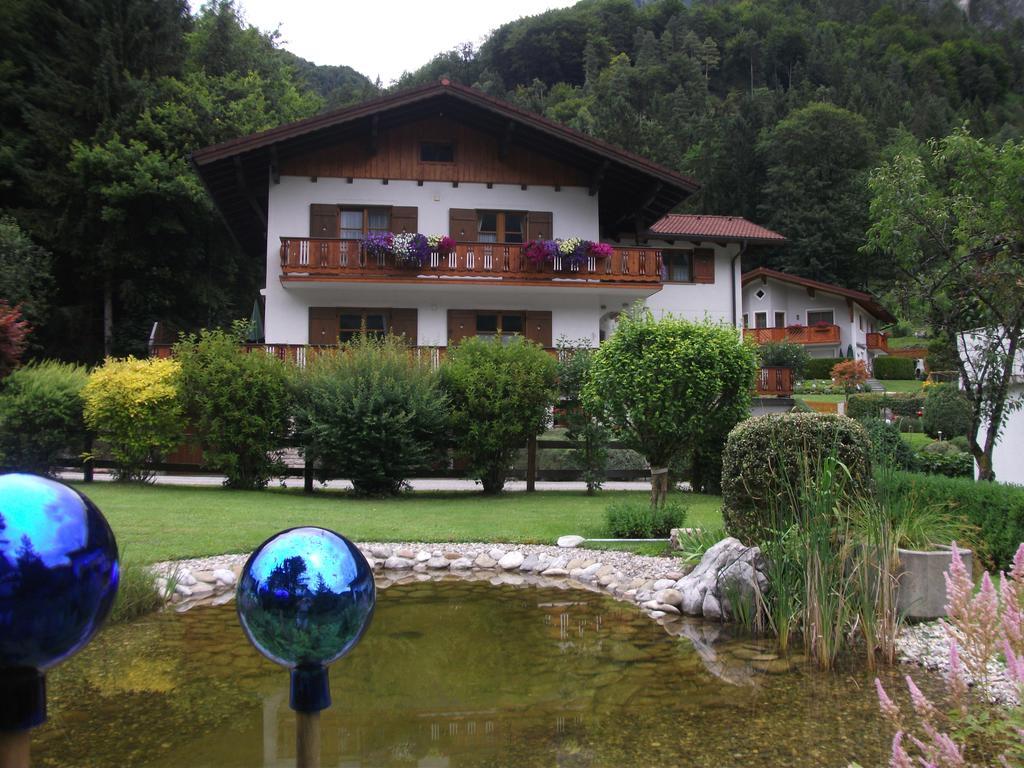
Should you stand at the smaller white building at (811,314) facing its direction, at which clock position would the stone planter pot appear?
The stone planter pot is roughly at 12 o'clock from the smaller white building.

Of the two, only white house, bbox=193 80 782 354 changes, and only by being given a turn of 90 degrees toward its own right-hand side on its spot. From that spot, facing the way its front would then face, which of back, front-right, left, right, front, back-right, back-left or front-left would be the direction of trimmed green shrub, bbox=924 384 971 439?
back

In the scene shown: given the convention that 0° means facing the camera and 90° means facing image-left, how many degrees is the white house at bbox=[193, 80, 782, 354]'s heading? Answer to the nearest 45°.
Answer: approximately 0°

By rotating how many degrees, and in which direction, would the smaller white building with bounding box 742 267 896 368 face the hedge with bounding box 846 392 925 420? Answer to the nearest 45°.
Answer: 0° — it already faces it

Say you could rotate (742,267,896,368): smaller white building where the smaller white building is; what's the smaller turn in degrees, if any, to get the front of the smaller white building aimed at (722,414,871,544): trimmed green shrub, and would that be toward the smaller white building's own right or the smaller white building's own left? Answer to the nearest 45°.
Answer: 0° — it already faces it

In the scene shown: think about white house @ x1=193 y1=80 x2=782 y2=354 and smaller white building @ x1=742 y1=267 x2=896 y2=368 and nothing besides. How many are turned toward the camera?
2

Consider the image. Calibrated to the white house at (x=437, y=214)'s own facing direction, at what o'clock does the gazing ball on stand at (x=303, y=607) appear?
The gazing ball on stand is roughly at 12 o'clock from the white house.

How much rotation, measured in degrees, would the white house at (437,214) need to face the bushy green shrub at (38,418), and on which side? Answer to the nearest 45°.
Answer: approximately 45° to its right

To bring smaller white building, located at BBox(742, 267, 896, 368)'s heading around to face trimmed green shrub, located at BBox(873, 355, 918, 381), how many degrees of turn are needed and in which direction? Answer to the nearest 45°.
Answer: approximately 90° to its left

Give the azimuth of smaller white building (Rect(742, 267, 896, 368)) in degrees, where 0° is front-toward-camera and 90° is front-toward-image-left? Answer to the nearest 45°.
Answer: approximately 0°

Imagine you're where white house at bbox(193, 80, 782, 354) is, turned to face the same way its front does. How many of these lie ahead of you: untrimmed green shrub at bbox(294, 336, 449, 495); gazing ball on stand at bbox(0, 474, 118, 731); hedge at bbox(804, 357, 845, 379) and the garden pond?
3

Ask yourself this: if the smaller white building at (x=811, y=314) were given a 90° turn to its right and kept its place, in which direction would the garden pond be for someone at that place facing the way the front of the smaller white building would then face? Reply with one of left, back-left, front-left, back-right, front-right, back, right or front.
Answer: left

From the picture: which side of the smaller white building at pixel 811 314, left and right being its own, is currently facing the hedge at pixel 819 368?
front

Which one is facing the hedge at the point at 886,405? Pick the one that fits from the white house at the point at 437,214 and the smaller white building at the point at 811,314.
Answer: the smaller white building
